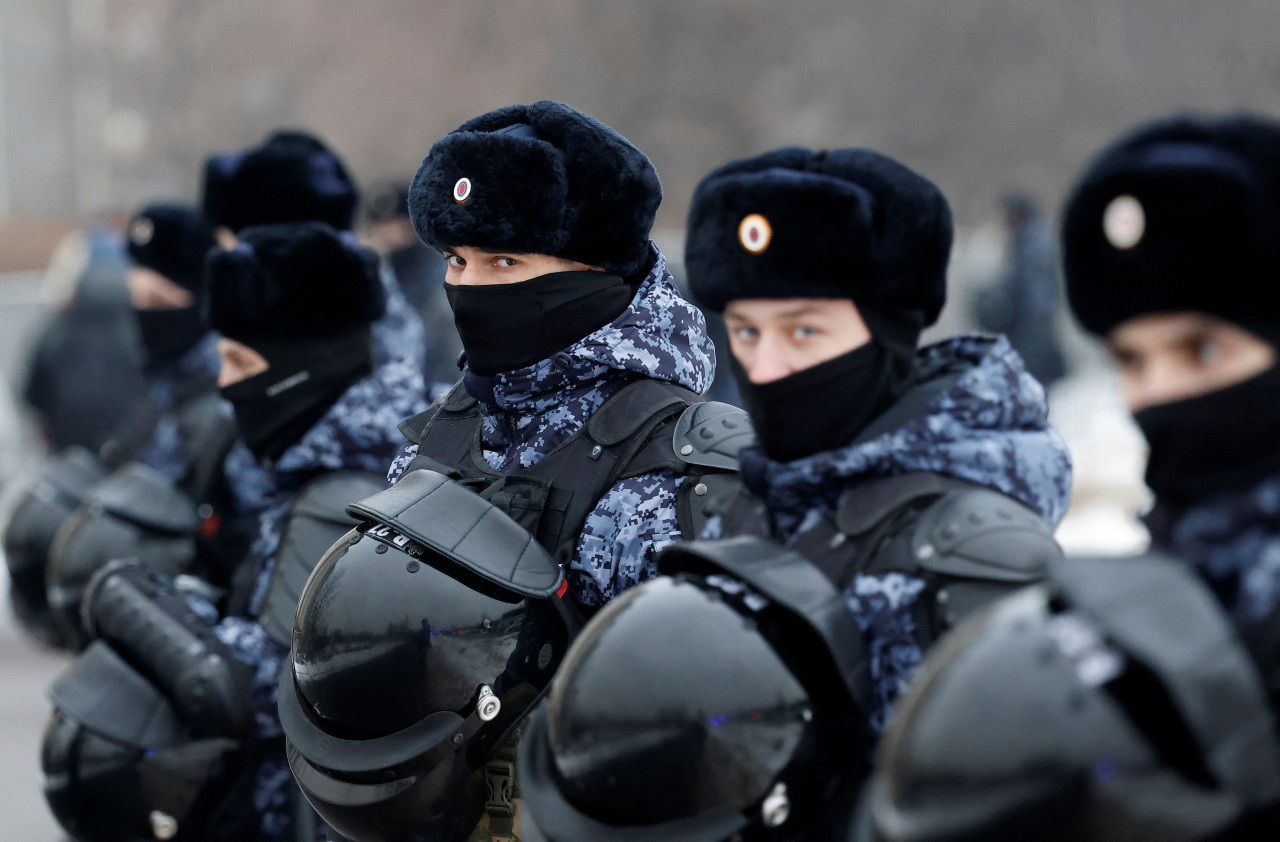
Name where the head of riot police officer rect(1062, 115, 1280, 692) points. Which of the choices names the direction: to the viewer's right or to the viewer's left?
to the viewer's left

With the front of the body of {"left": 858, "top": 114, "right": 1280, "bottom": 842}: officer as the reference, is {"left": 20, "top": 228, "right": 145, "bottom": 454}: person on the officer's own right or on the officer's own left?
on the officer's own right

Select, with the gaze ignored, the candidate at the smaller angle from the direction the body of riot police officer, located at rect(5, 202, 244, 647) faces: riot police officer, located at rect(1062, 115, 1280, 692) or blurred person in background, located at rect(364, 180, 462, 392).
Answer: the riot police officer

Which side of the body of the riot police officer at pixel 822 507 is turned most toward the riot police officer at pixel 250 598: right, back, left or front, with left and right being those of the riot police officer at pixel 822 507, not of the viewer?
right

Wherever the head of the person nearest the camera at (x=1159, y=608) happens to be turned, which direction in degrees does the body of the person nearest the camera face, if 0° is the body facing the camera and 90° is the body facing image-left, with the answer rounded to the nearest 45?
approximately 45°

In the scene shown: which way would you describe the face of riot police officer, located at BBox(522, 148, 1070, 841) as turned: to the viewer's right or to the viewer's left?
to the viewer's left

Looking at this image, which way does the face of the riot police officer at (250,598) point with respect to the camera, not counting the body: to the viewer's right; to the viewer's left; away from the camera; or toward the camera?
to the viewer's left

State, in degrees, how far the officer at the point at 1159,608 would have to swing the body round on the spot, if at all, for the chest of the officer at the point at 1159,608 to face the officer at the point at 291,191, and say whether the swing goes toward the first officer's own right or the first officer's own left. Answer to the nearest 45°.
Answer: approximately 90° to the first officer's own right

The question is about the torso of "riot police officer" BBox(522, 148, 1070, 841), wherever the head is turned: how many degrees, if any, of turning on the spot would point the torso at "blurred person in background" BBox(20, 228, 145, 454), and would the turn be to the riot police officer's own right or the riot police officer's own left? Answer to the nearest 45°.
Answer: approximately 90° to the riot police officer's own right

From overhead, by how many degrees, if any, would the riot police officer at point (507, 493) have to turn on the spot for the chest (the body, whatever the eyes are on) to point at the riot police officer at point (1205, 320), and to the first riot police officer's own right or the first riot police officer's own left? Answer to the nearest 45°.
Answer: approximately 90° to the first riot police officer's own left

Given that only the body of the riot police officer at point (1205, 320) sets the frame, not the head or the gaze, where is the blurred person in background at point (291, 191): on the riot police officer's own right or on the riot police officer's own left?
on the riot police officer's own right

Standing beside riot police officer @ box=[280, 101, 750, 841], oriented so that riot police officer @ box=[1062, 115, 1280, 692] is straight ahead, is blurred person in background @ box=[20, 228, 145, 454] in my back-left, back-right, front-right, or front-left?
back-left

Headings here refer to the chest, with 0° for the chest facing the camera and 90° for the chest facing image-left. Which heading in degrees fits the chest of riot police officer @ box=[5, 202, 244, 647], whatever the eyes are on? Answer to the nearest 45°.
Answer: approximately 45°
